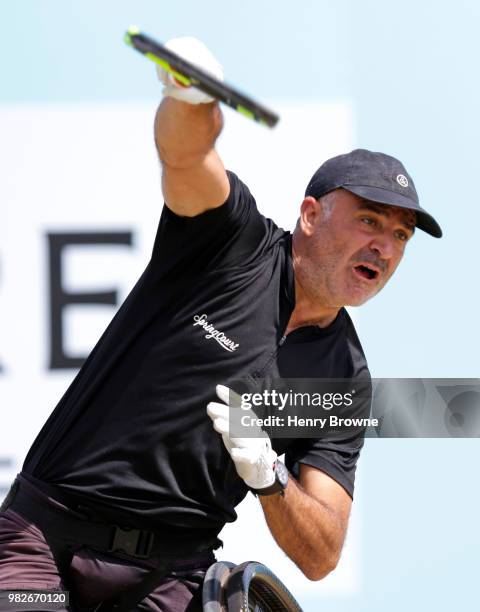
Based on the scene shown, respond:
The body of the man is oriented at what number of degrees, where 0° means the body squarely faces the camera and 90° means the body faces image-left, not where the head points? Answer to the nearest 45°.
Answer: approximately 315°
